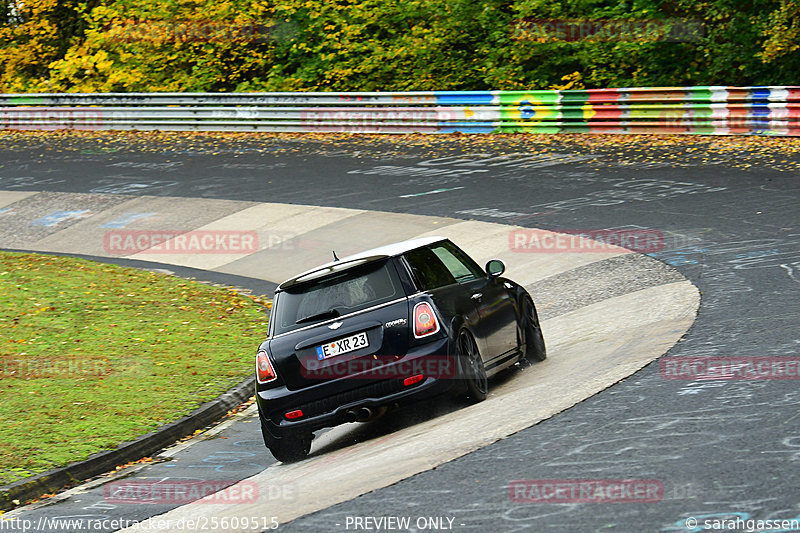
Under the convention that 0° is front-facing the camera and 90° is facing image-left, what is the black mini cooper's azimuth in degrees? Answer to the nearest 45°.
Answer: approximately 225°

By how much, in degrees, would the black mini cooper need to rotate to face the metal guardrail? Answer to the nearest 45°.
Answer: approximately 45° to its left
